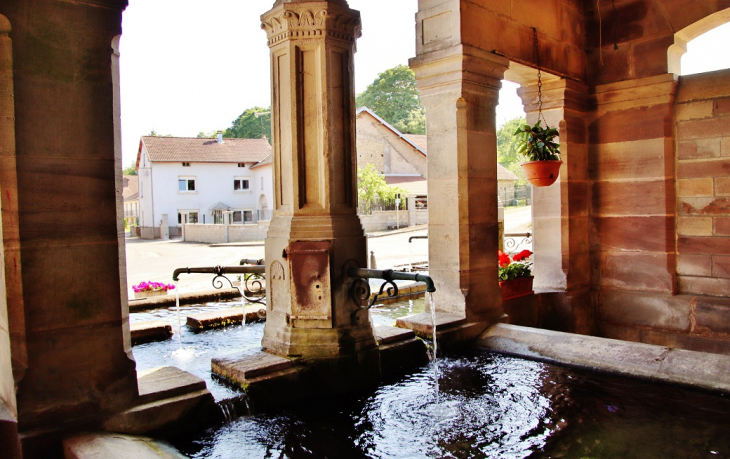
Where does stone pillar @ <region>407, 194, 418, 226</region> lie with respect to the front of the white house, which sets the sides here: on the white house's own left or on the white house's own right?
on the white house's own left

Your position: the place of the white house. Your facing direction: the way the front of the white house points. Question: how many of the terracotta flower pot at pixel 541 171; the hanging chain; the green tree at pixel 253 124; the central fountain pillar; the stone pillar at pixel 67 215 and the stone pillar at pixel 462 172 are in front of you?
5

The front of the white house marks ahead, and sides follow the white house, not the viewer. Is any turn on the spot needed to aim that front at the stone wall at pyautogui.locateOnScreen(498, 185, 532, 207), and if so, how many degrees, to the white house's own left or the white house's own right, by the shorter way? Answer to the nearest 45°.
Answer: approximately 90° to the white house's own left

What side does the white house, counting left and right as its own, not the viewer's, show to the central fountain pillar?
front

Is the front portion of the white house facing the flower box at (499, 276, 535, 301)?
yes

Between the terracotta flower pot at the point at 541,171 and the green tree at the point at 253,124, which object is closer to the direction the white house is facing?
the terracotta flower pot

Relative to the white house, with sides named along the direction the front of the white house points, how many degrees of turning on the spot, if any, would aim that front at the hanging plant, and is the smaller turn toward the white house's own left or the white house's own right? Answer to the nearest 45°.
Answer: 0° — it already faces it

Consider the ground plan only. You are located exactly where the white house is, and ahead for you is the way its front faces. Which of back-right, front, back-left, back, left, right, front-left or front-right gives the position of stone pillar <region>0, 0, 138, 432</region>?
front

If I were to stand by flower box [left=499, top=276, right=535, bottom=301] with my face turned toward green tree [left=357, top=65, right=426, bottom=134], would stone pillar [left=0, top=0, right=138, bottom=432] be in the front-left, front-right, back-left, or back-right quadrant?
back-left

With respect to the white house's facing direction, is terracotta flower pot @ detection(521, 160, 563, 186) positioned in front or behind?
in front

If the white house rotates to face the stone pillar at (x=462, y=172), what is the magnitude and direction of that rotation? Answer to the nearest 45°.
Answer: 0° — it already faces it

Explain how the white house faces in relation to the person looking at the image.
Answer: facing the viewer

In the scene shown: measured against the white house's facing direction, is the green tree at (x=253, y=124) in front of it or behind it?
behind

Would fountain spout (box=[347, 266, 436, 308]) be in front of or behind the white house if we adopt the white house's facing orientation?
in front

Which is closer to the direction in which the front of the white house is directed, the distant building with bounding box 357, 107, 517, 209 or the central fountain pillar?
the central fountain pillar

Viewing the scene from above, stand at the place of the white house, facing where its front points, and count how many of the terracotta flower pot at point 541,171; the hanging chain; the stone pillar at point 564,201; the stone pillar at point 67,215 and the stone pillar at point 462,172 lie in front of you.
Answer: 5

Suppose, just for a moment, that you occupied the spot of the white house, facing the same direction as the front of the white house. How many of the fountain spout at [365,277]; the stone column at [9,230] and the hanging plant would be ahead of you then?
3

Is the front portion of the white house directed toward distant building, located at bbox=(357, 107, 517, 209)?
no
